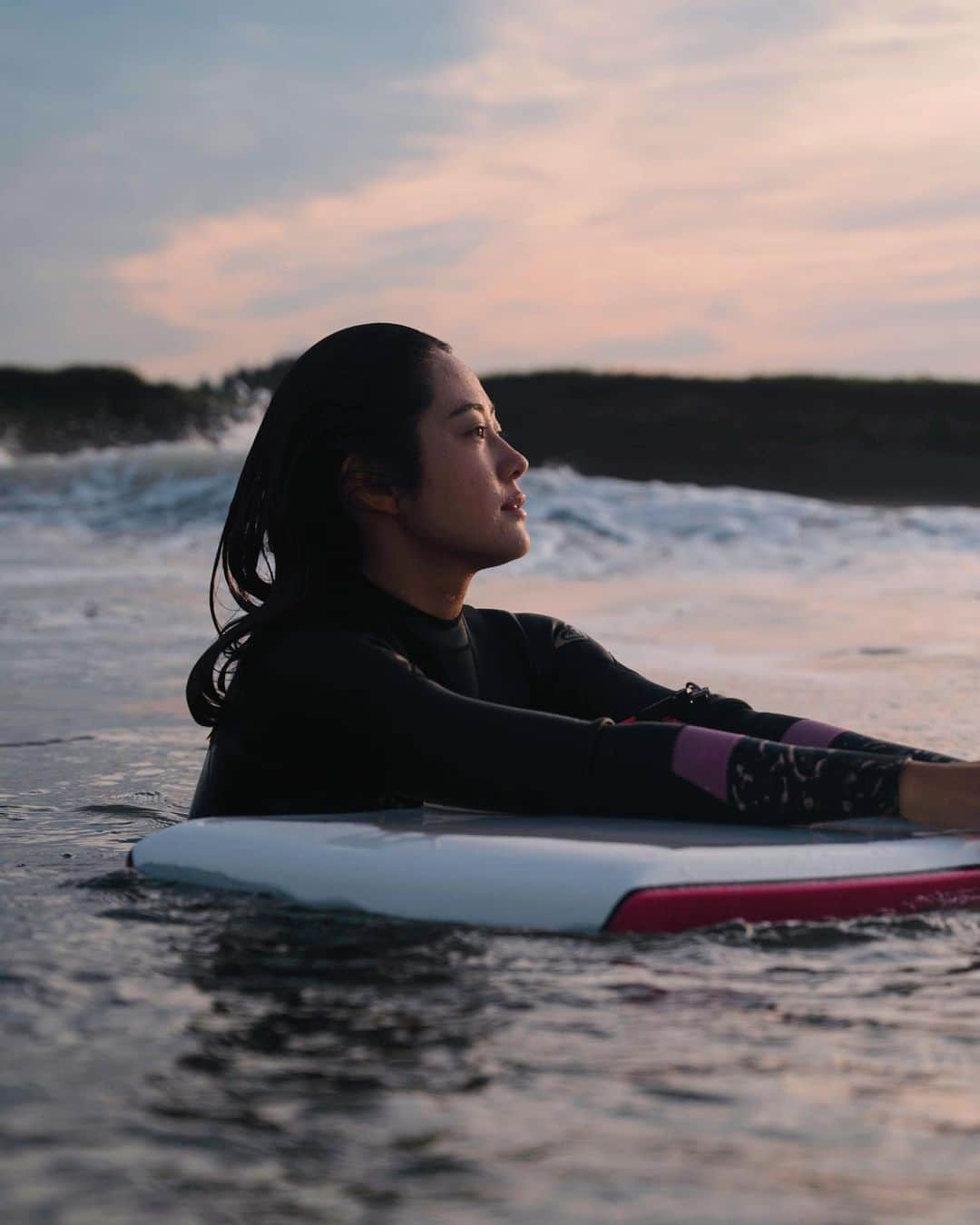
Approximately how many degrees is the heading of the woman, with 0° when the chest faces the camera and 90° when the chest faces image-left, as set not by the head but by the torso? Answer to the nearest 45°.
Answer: approximately 270°

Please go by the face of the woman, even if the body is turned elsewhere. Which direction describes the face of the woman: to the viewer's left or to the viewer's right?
to the viewer's right
